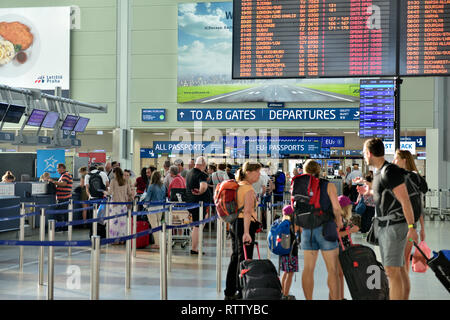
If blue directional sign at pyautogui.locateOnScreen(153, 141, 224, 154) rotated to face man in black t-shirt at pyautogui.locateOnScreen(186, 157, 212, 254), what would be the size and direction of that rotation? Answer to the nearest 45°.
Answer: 0° — it already faces them

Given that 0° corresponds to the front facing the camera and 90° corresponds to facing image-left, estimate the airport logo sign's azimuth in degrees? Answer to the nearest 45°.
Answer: approximately 0°

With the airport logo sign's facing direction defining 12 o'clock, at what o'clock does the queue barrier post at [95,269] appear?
The queue barrier post is roughly at 12 o'clock from the airport logo sign.

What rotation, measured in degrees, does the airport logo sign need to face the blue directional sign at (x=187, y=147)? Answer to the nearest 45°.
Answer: approximately 90° to its left

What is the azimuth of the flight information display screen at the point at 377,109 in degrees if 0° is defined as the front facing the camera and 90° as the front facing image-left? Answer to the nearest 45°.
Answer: approximately 0°

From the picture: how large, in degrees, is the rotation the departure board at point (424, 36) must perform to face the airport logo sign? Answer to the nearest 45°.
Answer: approximately 135° to its right
